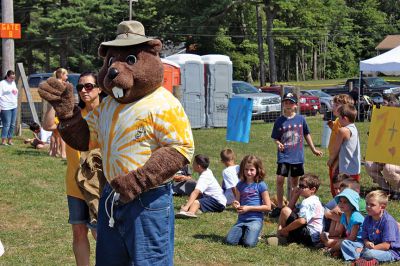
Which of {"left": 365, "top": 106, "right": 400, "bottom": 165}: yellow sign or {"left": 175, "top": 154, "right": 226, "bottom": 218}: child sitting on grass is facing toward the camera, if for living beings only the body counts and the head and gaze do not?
the yellow sign

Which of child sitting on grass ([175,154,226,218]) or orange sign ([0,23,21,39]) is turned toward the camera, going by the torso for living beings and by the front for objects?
the orange sign

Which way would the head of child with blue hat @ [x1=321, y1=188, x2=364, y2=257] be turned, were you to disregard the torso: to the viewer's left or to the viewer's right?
to the viewer's left

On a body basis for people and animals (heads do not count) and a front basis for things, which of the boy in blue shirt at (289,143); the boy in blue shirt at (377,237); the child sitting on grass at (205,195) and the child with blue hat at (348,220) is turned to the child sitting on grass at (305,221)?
the boy in blue shirt at (289,143)

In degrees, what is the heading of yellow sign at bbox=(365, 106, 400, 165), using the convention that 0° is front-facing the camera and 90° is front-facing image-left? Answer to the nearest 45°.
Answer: approximately 0°

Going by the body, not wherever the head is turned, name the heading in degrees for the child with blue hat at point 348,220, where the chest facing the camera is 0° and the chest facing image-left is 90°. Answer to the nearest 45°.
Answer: approximately 45°

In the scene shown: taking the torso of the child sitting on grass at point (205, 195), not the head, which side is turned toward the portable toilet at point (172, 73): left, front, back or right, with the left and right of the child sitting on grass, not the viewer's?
right

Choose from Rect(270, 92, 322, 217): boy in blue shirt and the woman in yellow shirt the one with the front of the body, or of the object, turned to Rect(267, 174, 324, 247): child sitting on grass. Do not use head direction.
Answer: the boy in blue shirt

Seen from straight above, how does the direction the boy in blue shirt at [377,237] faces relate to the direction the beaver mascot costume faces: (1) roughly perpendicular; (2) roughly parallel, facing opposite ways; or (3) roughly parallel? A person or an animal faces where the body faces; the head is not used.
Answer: roughly parallel

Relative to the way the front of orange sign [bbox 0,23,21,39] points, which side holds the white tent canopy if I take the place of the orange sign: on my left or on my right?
on my left

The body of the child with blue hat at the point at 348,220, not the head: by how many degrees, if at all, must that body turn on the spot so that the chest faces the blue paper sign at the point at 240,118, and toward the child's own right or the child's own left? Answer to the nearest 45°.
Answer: approximately 135° to the child's own right

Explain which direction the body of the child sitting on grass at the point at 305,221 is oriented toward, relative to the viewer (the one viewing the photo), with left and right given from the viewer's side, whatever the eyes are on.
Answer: facing to the left of the viewer

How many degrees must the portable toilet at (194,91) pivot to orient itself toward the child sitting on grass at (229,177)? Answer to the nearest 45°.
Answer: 0° — it already faces them

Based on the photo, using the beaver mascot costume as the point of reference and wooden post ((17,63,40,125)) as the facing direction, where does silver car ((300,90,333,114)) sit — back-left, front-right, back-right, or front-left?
front-right

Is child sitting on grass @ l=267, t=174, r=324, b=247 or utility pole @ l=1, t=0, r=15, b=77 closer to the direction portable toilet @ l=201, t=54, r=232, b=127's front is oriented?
the child sitting on grass

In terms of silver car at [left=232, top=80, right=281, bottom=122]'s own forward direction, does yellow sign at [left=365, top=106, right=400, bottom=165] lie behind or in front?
in front

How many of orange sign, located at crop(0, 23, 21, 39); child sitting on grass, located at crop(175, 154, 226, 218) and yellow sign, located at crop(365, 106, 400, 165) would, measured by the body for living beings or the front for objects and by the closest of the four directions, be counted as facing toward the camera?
2
